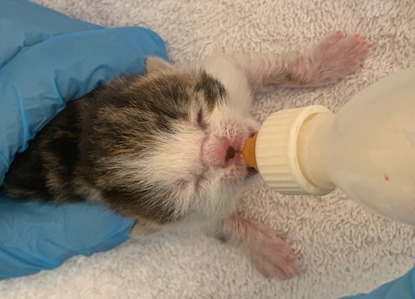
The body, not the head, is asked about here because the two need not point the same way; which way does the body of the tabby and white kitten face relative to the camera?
to the viewer's right
